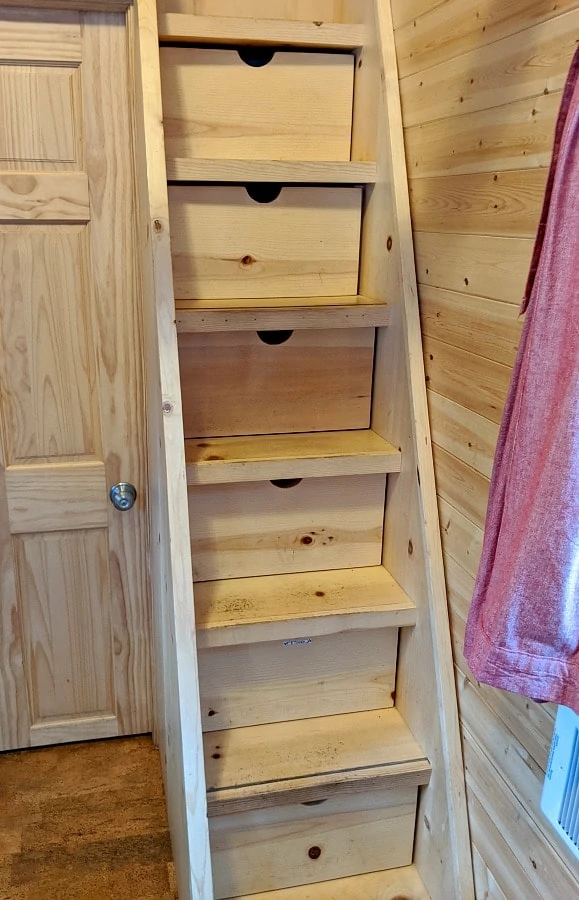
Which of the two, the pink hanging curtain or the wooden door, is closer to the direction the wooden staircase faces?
the pink hanging curtain

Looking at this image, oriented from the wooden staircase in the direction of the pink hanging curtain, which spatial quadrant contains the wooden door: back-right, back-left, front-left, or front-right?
back-right

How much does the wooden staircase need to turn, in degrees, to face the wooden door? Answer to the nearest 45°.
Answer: approximately 135° to its right

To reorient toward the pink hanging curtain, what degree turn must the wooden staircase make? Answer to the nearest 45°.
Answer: approximately 45° to its left

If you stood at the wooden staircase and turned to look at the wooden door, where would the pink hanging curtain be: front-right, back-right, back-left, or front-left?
back-left

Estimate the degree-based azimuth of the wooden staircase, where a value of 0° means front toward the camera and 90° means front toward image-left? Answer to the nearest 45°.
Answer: approximately 0°
